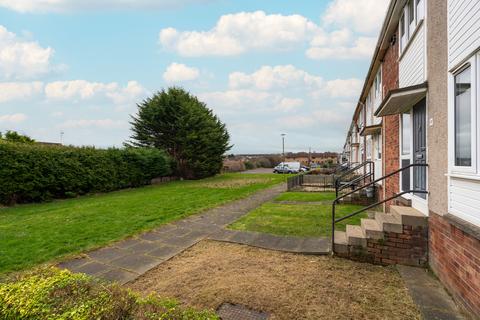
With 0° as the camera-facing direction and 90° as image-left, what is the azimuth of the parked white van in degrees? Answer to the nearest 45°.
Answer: approximately 90°

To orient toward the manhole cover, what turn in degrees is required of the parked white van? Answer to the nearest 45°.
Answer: approximately 90° to its left

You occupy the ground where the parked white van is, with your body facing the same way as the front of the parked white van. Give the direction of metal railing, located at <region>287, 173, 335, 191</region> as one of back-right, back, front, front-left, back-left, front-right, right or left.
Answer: left

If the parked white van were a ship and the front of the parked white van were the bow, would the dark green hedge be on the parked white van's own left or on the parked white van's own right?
on the parked white van's own left

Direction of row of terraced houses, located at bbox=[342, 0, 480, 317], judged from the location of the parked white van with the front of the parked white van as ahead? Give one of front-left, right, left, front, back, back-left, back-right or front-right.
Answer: left

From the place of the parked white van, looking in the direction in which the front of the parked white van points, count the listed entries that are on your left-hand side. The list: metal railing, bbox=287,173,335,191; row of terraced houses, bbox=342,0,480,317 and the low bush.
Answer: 3

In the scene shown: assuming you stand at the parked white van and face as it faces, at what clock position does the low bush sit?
The low bush is roughly at 9 o'clock from the parked white van.

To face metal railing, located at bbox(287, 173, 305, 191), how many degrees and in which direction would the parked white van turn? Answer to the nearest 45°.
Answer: approximately 90° to its left

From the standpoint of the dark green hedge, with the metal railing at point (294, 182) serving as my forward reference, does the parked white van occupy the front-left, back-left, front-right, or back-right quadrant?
front-left
